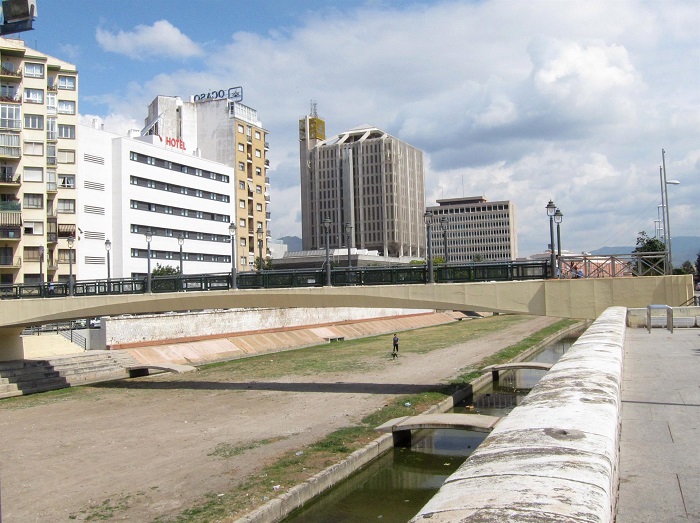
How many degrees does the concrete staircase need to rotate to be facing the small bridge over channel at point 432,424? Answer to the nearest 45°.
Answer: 0° — it already faces it

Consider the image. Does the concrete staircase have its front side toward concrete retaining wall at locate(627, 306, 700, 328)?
yes

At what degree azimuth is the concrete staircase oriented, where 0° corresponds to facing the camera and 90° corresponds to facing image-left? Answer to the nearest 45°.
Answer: approximately 315°

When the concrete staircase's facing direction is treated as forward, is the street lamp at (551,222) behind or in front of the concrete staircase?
in front

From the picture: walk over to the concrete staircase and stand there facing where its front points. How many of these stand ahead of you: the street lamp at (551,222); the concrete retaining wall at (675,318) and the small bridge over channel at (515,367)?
3

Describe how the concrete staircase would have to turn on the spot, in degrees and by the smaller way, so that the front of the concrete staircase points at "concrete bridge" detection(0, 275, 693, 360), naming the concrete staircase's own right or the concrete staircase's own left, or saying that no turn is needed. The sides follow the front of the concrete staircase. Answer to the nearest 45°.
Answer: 0° — it already faces it
